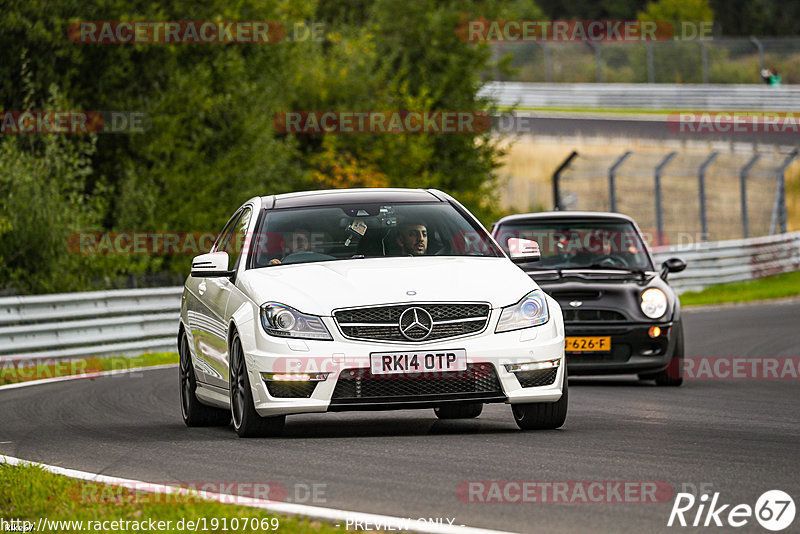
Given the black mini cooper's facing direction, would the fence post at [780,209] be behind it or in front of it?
behind

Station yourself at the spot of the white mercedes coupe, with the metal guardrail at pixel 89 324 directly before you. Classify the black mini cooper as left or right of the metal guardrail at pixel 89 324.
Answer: right

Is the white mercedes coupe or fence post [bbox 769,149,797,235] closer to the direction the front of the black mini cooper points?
the white mercedes coupe

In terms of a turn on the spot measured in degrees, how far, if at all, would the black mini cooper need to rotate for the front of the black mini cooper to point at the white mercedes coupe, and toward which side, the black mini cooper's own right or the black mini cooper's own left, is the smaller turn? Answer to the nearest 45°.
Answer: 0° — it already faces it

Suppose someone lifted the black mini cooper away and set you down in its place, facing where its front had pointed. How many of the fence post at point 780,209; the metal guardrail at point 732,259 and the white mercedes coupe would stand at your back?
2

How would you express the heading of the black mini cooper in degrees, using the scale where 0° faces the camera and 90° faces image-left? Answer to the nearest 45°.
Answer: approximately 0°

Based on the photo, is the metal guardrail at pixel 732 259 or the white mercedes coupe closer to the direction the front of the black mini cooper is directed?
the white mercedes coupe

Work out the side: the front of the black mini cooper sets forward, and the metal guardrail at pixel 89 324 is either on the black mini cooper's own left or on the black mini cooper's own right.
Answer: on the black mini cooper's own right

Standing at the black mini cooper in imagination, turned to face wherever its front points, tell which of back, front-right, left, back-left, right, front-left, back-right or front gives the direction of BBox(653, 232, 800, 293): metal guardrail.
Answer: back
